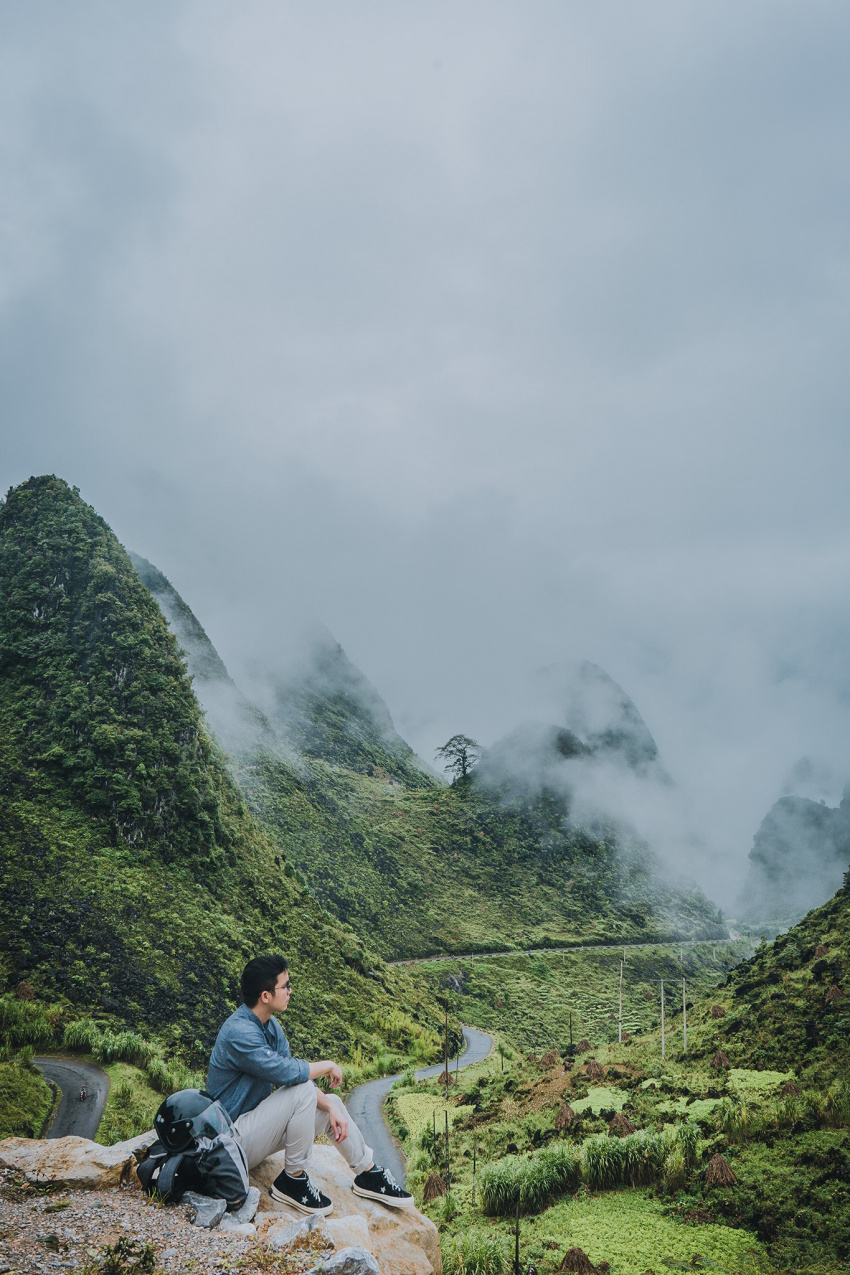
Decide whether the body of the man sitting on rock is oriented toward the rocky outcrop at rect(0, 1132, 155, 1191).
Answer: no

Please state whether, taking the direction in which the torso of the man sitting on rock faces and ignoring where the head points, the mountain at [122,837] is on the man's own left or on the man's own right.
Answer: on the man's own left

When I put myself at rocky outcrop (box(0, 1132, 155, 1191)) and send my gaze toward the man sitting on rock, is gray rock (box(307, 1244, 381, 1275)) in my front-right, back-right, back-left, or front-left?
front-right

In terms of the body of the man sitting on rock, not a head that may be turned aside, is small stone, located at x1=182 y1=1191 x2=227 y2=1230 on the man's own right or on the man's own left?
on the man's own right

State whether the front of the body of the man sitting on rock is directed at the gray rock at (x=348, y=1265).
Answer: no

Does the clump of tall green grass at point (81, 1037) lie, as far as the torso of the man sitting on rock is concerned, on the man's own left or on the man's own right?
on the man's own left

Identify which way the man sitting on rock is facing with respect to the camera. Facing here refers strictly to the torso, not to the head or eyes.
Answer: to the viewer's right

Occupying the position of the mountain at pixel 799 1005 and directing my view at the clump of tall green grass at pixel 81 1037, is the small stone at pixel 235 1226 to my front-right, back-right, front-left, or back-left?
front-left

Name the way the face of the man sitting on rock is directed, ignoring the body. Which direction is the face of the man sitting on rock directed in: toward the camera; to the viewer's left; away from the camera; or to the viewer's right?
to the viewer's right

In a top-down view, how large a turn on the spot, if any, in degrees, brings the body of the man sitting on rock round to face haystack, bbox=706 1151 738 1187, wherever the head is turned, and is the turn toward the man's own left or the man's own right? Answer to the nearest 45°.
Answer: approximately 45° to the man's own left

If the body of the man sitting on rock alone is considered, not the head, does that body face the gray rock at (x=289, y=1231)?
no
